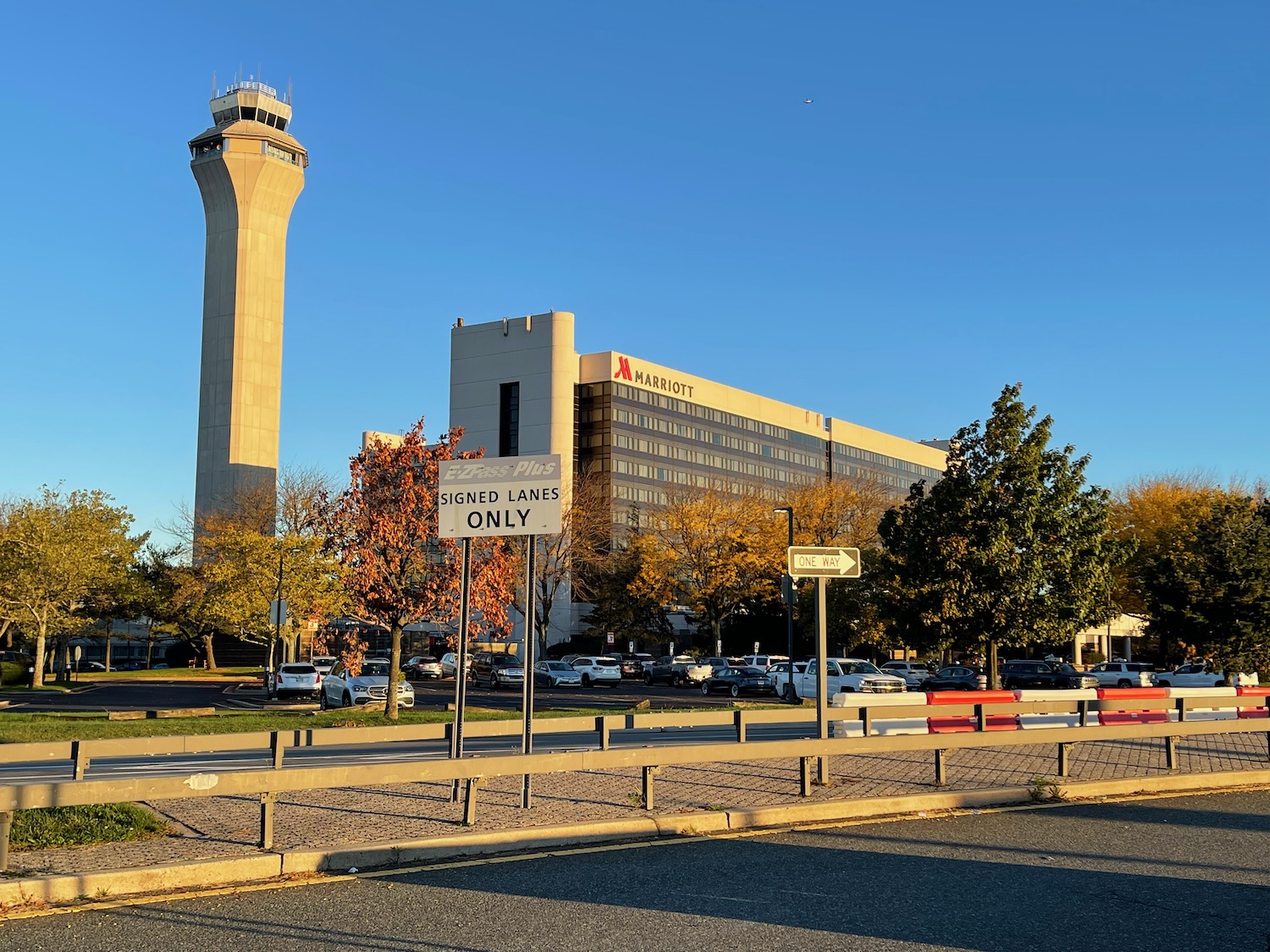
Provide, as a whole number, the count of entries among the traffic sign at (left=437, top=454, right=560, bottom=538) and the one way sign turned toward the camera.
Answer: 2

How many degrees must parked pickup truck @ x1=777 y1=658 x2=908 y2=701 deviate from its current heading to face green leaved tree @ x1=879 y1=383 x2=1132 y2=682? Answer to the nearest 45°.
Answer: approximately 45° to its left

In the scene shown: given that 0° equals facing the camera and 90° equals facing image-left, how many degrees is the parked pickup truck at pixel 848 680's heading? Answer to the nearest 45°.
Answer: approximately 315°
